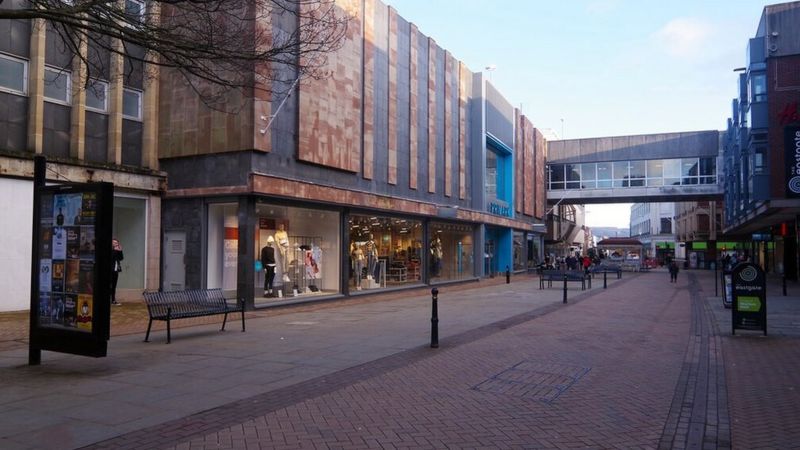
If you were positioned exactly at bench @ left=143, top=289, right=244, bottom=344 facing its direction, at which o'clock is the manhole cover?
The manhole cover is roughly at 12 o'clock from the bench.

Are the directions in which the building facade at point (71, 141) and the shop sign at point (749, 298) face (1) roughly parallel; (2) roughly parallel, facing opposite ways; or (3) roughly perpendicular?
roughly perpendicular

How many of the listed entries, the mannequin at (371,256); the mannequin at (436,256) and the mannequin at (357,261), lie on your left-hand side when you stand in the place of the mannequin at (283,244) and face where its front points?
3

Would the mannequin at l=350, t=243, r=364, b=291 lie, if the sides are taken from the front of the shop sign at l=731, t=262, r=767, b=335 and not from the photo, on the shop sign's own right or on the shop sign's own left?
on the shop sign's own right

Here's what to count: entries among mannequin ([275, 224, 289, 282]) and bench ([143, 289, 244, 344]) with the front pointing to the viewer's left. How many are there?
0

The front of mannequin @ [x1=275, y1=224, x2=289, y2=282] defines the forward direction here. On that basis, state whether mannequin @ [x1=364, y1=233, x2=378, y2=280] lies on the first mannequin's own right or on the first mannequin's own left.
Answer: on the first mannequin's own left

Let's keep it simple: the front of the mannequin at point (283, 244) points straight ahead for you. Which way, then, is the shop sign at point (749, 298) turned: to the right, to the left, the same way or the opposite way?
to the right

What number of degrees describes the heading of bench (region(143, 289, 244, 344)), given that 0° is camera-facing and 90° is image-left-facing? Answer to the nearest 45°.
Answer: approximately 315°

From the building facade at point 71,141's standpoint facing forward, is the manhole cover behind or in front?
in front

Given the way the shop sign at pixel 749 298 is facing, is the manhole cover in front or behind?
in front

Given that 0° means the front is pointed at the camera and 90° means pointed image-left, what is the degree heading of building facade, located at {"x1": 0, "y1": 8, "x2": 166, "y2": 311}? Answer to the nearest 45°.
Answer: approximately 315°

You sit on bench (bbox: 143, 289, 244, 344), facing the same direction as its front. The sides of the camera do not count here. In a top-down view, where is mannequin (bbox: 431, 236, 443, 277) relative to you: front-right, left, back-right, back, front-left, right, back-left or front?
left

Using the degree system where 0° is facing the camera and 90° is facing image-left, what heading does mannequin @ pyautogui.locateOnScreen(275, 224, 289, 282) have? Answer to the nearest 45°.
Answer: approximately 315°

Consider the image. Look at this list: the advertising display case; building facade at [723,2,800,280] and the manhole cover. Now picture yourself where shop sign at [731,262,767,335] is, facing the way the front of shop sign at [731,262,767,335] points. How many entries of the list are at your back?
1

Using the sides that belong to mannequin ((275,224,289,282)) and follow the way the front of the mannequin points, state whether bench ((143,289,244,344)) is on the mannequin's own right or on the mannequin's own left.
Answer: on the mannequin's own right
